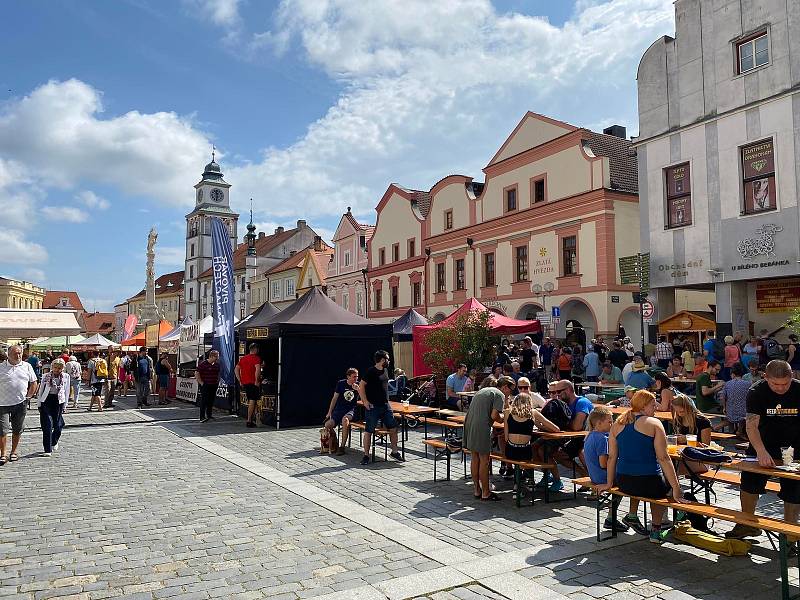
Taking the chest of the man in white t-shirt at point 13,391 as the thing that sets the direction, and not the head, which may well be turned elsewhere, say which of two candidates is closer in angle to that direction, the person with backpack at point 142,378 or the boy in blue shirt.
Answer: the boy in blue shirt

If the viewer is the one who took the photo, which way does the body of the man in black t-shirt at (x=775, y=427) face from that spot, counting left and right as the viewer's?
facing the viewer

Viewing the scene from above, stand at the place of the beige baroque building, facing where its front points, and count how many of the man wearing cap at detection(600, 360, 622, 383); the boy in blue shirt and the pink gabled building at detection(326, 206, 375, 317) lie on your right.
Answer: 1

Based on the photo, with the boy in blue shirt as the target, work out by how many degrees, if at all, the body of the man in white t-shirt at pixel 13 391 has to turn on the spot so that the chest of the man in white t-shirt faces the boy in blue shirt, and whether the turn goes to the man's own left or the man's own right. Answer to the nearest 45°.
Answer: approximately 45° to the man's own left

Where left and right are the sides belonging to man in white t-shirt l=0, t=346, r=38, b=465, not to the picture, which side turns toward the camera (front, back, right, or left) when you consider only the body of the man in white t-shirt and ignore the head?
front

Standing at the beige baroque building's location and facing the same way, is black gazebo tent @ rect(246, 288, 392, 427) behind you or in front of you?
in front

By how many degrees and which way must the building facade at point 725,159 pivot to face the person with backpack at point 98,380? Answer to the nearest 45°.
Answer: approximately 45° to its right

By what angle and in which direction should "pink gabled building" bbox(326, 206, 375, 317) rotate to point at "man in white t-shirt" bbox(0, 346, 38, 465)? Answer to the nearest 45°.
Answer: approximately 45° to its left

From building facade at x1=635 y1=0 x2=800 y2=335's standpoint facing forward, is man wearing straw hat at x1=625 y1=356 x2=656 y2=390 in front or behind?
in front
